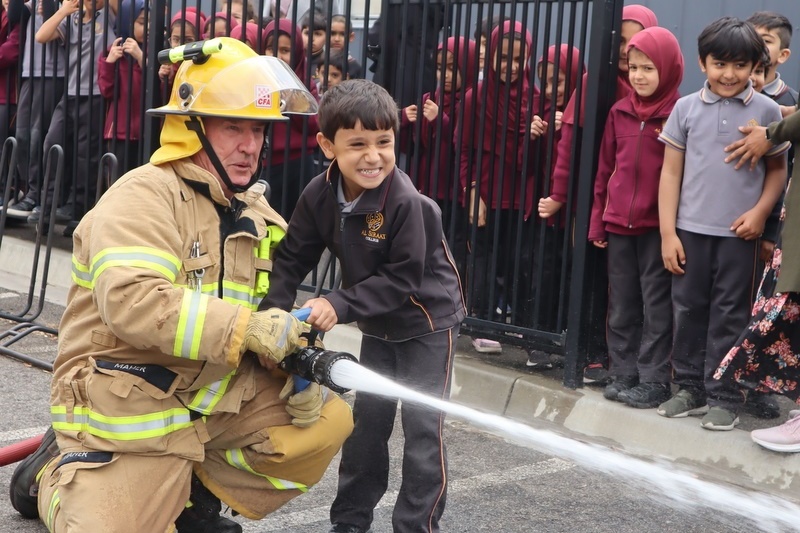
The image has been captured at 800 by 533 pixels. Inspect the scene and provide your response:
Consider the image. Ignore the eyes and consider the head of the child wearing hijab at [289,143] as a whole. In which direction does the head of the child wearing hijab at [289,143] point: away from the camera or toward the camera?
toward the camera

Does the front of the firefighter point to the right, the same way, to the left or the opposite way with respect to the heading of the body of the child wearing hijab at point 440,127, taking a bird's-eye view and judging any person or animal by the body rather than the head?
to the left

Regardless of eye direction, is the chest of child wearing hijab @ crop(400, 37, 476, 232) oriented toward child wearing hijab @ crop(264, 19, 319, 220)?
no

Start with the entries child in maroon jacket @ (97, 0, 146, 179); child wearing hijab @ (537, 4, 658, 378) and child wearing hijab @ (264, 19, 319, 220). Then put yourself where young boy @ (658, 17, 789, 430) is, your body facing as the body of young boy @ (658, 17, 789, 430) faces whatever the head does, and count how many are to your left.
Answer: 0

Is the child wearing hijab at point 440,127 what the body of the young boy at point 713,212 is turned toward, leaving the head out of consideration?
no

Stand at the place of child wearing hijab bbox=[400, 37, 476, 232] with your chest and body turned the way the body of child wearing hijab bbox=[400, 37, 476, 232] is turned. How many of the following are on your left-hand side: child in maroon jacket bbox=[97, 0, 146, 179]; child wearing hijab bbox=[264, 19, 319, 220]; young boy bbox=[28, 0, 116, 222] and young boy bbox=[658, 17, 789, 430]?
1

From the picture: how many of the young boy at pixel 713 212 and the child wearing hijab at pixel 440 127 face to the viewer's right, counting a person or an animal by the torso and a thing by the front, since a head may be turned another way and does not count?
0

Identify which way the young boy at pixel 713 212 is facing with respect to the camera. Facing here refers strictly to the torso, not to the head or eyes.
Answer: toward the camera

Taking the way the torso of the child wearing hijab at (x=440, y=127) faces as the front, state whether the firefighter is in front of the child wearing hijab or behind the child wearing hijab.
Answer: in front

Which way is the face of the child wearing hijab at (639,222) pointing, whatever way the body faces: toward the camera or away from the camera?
toward the camera

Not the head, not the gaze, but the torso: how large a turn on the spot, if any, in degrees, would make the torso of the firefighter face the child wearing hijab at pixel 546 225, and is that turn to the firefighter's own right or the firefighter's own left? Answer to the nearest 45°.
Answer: approximately 90° to the firefighter's own left

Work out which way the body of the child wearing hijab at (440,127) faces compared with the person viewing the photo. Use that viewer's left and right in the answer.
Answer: facing the viewer and to the left of the viewer

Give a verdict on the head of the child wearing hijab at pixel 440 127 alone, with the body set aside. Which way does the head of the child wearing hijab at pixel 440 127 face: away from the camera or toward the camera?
toward the camera

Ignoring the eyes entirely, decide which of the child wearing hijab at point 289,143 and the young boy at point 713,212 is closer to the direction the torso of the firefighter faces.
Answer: the young boy

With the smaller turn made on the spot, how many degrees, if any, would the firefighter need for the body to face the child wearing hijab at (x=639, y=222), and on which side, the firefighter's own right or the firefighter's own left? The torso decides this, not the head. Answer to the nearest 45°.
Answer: approximately 90° to the firefighter's own left

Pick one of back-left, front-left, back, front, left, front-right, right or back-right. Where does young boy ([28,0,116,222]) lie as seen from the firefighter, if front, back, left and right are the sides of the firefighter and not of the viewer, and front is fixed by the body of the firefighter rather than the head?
back-left

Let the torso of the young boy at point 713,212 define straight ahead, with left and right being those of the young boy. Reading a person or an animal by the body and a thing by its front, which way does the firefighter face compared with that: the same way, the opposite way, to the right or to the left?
to the left

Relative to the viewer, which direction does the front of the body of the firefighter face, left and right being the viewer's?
facing the viewer and to the right of the viewer
